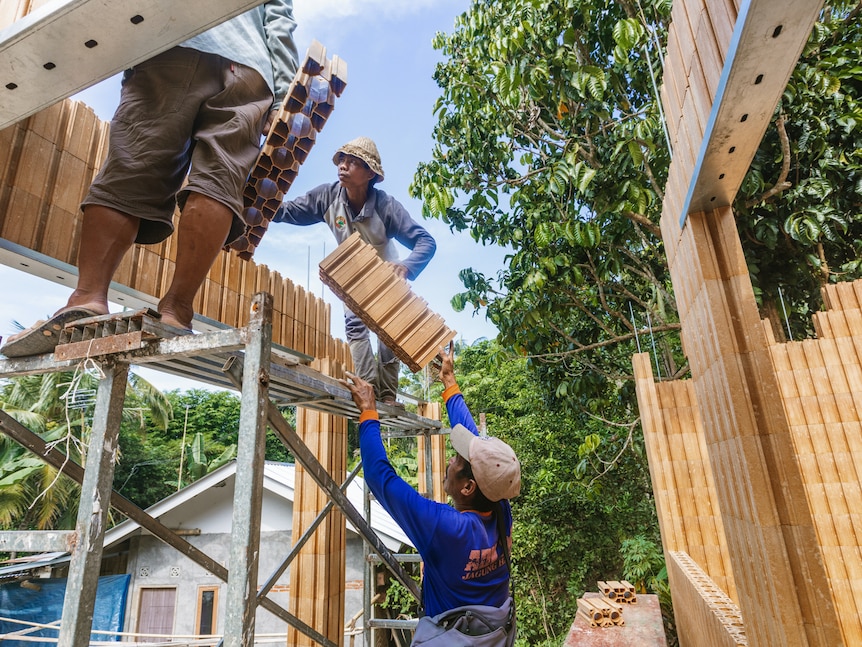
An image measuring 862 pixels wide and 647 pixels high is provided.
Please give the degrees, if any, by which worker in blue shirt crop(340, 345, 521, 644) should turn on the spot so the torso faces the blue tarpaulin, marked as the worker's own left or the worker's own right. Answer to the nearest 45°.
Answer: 0° — they already face it

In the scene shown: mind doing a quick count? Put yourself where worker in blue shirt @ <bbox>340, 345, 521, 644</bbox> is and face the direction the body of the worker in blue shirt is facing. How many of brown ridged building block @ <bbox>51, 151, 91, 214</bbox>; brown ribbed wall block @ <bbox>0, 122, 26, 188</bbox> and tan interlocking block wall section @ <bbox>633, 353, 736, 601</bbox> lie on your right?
1

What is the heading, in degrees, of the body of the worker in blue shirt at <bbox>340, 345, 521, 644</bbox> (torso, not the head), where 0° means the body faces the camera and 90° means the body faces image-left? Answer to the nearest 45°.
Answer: approximately 135°

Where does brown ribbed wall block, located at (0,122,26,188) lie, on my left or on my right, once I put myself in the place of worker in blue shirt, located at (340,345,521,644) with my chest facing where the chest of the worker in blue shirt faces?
on my left

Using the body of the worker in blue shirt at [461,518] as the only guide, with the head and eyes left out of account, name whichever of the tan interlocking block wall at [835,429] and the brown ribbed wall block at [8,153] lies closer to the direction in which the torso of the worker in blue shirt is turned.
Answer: the brown ribbed wall block

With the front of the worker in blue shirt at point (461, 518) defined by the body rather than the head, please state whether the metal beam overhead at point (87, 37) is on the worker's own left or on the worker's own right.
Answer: on the worker's own left

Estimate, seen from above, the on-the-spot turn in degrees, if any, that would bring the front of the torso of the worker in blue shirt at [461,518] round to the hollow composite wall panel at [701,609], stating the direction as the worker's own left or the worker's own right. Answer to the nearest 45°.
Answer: approximately 90° to the worker's own right

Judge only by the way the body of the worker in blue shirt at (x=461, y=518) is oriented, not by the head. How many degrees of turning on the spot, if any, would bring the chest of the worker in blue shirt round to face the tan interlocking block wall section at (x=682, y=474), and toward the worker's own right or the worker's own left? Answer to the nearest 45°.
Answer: approximately 90° to the worker's own right
